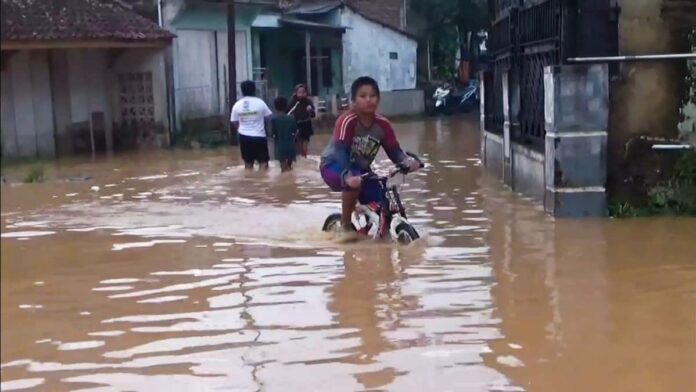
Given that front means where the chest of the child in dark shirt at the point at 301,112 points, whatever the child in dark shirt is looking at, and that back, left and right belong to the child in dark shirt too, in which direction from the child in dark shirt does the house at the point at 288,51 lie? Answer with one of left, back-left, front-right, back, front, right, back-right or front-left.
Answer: back

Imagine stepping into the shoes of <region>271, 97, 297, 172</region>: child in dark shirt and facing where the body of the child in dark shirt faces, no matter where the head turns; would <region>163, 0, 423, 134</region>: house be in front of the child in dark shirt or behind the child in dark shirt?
in front

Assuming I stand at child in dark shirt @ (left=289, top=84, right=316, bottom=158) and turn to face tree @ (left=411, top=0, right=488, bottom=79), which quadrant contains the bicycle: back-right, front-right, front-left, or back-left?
back-right

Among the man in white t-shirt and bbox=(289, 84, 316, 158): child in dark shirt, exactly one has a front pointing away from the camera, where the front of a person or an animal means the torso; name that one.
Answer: the man in white t-shirt

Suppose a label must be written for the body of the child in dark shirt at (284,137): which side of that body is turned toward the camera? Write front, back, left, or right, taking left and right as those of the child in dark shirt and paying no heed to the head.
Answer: back

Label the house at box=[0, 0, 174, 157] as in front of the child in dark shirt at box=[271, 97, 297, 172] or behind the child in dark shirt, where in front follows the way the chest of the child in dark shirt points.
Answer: in front

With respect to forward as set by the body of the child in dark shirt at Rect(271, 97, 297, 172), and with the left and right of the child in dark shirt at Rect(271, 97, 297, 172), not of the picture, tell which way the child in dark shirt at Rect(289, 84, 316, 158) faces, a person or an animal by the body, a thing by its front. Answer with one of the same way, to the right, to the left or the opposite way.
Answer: the opposite way

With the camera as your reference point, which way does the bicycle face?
facing the viewer and to the right of the viewer

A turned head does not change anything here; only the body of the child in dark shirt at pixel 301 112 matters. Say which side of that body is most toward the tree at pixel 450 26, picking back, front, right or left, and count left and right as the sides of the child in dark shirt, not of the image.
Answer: back

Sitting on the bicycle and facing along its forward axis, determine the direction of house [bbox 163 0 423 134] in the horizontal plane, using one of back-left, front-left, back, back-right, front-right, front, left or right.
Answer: back-left

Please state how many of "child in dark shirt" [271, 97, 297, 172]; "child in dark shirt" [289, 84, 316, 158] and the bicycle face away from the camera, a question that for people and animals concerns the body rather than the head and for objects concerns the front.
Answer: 1

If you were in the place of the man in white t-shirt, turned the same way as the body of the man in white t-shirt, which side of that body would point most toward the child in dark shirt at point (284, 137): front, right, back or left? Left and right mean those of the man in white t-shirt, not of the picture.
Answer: right

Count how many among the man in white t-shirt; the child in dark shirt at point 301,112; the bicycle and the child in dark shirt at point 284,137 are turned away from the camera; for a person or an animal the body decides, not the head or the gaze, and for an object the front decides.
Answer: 2

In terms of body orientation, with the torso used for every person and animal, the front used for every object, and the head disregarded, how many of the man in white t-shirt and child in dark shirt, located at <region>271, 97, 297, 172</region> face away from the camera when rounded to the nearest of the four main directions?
2

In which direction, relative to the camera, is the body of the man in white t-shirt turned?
away from the camera

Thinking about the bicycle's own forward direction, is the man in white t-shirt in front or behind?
behind

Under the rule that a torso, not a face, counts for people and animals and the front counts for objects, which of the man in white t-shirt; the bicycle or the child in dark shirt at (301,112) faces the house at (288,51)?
the man in white t-shirt
